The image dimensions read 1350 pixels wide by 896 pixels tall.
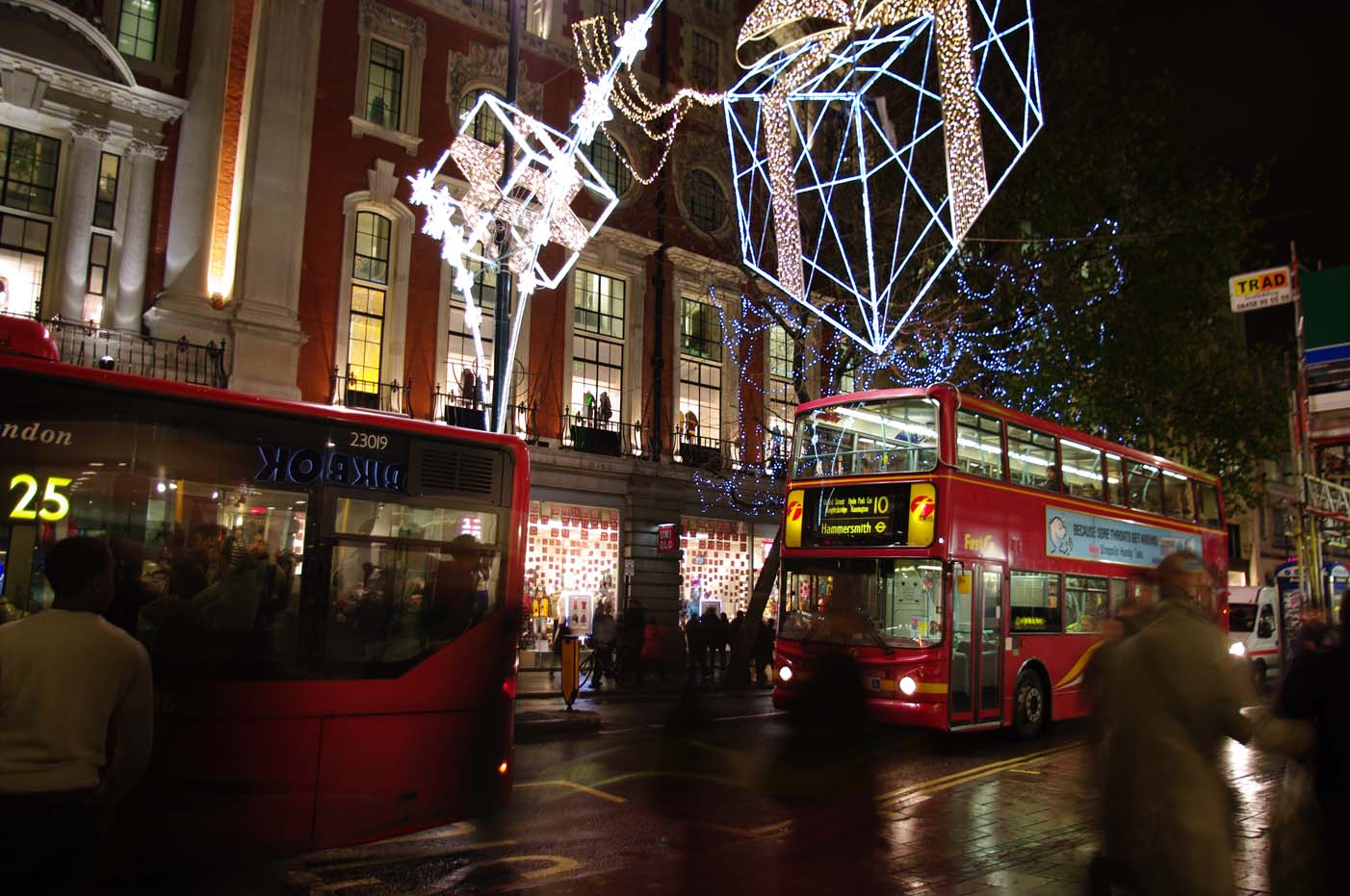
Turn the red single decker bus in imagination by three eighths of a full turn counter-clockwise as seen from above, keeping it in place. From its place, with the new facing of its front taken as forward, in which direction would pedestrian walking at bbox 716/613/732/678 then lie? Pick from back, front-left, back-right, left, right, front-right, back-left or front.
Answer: front-left

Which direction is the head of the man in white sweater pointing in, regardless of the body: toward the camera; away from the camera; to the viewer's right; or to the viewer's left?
away from the camera

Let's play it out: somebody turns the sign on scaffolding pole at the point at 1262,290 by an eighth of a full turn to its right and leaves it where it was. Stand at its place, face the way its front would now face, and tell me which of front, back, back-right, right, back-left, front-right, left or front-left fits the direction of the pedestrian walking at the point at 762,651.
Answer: front-right

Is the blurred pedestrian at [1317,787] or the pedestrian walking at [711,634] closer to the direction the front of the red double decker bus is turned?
the blurred pedestrian

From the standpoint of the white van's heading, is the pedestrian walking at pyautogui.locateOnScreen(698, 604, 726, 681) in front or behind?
in front

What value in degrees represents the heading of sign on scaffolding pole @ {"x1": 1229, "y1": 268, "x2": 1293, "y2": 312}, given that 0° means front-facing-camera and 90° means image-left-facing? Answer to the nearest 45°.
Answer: approximately 0°

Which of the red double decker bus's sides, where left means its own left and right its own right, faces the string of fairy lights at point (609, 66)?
right

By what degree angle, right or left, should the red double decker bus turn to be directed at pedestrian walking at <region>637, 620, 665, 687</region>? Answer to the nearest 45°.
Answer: approximately 90° to its right

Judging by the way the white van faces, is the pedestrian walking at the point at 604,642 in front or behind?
in front
